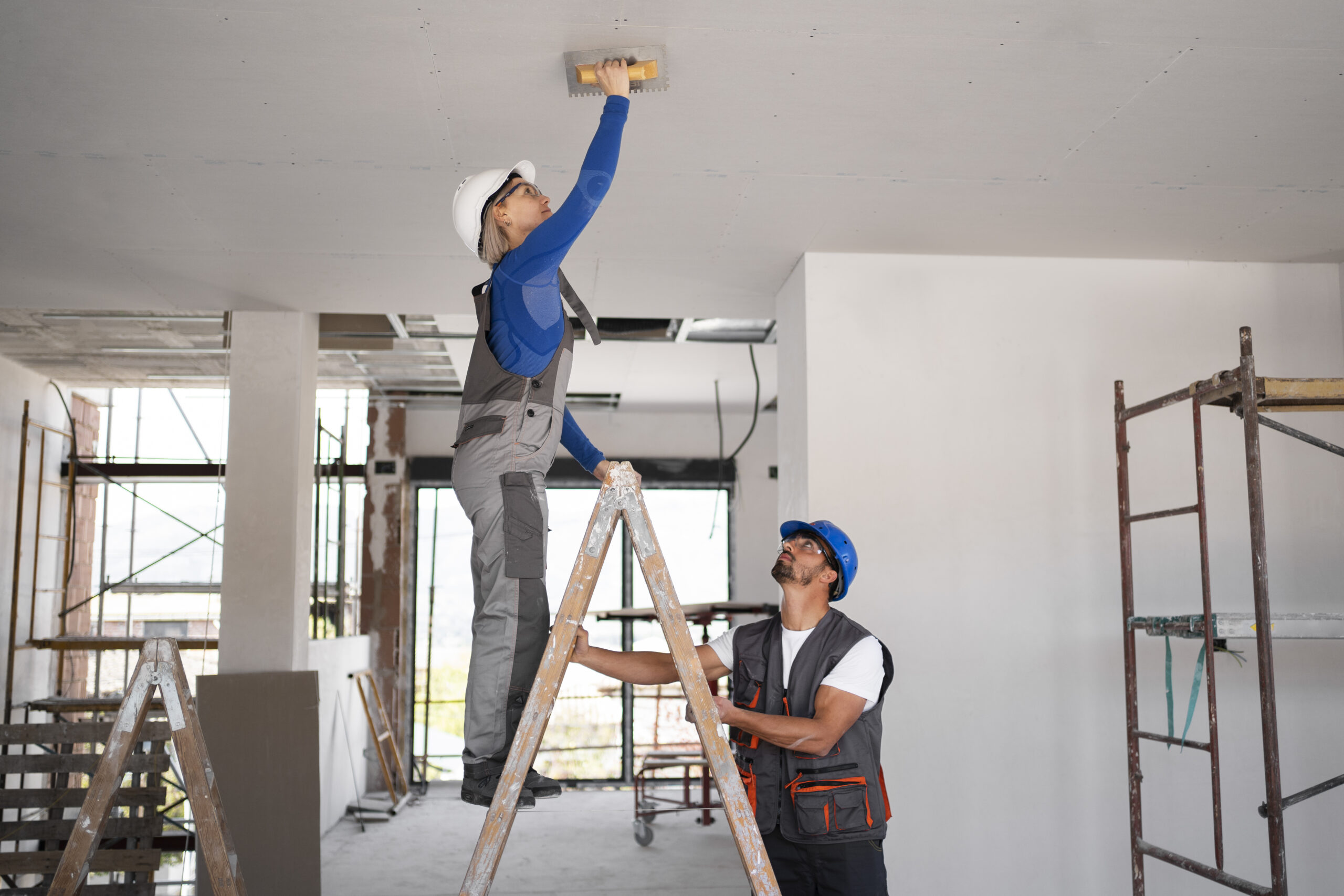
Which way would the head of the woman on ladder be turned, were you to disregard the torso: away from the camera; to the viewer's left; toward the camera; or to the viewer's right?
to the viewer's right

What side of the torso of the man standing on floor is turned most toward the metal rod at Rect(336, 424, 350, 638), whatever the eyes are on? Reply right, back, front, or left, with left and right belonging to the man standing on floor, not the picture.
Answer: right

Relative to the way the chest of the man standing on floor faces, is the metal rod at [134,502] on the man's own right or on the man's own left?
on the man's own right

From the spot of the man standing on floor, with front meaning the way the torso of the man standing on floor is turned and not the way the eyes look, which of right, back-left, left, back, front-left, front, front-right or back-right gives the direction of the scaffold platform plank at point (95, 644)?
right

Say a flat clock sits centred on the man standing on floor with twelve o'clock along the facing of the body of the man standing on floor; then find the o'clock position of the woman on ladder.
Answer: The woman on ladder is roughly at 12 o'clock from the man standing on floor.

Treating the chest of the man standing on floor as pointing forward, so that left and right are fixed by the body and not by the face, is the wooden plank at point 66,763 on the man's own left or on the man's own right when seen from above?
on the man's own right

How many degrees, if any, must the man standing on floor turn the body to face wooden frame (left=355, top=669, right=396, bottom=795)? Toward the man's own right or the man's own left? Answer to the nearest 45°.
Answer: approximately 90° to the man's own right

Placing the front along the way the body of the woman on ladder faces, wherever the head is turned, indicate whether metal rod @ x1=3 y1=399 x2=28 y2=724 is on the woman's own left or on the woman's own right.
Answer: on the woman's own left

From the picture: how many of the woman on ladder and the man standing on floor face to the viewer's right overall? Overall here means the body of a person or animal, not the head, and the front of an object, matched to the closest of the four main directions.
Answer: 1

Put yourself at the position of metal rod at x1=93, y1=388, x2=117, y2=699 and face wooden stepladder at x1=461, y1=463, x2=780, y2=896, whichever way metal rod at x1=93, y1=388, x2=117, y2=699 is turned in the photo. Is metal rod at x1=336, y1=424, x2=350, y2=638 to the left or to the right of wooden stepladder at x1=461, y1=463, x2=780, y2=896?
left

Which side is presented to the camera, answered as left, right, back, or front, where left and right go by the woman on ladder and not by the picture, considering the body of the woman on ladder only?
right

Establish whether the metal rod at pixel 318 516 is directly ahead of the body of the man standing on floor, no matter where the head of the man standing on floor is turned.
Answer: no

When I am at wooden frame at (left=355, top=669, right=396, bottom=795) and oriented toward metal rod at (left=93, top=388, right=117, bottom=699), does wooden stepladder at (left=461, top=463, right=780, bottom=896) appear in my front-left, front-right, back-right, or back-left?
back-left

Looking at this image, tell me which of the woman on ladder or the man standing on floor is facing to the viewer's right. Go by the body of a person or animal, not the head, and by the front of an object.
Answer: the woman on ladder

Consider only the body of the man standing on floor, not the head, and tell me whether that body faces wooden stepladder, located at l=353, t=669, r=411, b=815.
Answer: no

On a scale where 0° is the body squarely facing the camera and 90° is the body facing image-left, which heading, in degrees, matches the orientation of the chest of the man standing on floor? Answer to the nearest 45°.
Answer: approximately 45°
